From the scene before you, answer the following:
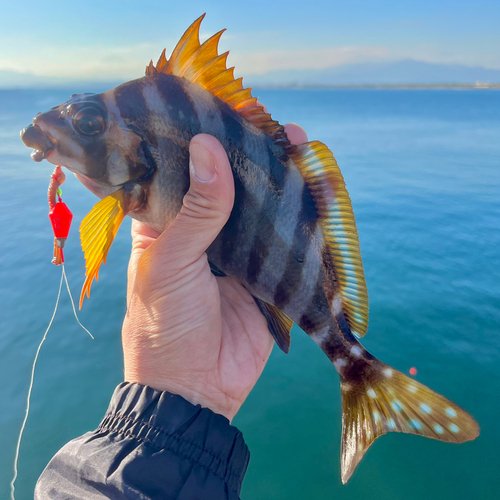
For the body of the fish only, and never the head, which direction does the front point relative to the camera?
to the viewer's left
